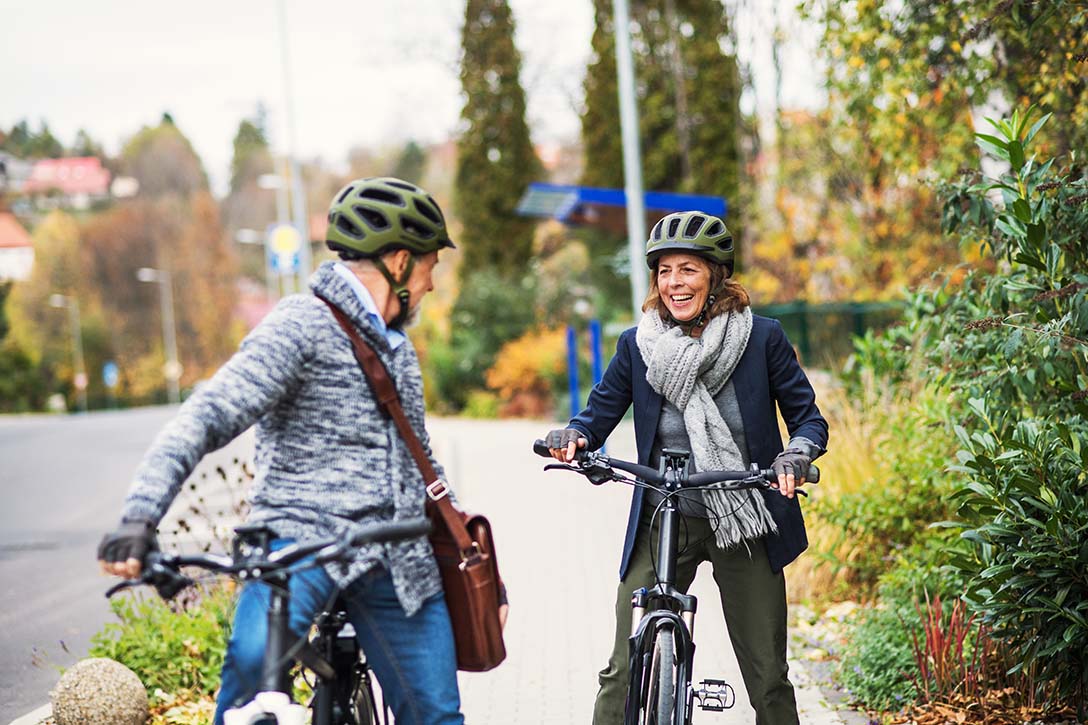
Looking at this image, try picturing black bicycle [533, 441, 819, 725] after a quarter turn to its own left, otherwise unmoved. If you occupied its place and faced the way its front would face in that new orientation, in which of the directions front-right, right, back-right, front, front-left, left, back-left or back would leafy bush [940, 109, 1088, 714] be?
front-left

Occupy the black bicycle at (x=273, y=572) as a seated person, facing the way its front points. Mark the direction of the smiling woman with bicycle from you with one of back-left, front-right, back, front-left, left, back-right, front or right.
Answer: back

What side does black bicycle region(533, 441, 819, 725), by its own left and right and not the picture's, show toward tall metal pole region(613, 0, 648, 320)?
back

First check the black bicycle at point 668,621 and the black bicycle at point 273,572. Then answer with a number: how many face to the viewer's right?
0

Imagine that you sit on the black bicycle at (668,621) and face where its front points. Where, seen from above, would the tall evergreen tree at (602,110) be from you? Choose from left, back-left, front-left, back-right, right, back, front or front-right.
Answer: back

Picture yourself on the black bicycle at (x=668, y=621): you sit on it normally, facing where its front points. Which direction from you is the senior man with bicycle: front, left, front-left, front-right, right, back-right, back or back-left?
front-right

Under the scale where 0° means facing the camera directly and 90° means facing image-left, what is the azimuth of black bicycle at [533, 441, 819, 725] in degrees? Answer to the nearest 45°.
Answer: approximately 0°

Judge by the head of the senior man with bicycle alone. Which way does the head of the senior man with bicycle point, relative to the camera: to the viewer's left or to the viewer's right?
to the viewer's right

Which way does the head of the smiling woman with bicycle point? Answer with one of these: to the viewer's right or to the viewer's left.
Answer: to the viewer's left

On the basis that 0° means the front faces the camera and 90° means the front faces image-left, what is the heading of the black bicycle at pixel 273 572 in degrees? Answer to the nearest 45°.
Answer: approximately 45°

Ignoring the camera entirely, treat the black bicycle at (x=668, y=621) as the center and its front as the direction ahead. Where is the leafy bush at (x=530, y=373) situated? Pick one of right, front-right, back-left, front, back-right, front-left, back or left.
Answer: back

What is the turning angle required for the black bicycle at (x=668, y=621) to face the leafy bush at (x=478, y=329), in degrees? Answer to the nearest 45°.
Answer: approximately 180°

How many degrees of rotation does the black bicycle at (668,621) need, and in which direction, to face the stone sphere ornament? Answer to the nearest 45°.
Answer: approximately 135° to its right
